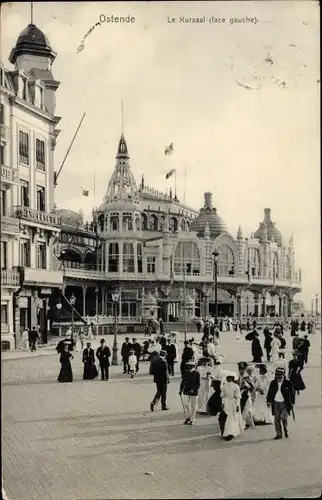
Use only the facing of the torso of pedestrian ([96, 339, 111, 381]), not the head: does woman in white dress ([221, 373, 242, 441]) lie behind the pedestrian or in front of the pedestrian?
in front

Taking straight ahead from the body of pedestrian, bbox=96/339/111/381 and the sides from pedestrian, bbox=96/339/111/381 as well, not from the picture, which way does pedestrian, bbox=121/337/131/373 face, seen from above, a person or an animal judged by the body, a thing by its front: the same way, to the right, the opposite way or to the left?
the same way

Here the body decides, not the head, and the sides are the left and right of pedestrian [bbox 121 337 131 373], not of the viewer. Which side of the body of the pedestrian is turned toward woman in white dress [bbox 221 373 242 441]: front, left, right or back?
front

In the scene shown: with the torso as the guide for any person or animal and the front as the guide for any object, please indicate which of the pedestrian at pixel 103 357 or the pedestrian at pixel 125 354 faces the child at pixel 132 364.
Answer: the pedestrian at pixel 125 354

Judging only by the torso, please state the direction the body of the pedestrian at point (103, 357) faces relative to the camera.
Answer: toward the camera

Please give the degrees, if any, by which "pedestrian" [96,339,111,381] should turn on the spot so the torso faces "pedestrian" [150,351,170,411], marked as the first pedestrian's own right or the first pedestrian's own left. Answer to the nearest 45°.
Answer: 0° — they already face them

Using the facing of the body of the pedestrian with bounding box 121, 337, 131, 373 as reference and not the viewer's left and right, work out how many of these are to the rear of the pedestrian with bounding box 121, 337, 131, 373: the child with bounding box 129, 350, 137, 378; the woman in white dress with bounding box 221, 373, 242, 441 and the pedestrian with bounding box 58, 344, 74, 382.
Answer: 0

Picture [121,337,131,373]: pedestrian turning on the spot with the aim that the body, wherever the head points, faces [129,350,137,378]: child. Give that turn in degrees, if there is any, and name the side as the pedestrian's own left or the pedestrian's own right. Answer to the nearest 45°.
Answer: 0° — they already face them
